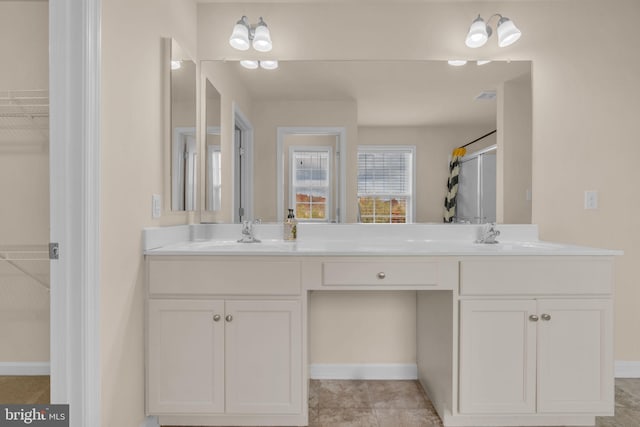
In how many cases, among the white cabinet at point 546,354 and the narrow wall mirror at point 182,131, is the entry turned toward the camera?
1

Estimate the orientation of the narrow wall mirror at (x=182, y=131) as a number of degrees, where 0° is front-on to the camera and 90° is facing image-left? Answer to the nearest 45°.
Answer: approximately 270°

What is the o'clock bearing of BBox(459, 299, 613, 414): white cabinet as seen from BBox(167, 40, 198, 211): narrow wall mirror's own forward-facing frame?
The white cabinet is roughly at 1 o'clock from the narrow wall mirror.

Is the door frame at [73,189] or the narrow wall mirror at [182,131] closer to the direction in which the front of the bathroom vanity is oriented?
the door frame

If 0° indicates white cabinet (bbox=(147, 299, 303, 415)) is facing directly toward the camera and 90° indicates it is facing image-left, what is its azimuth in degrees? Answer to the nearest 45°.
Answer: approximately 0°
